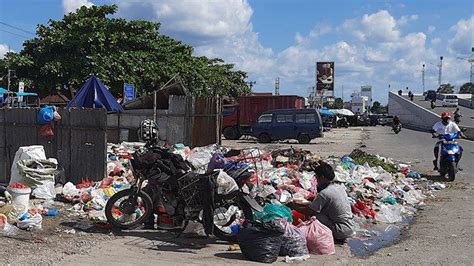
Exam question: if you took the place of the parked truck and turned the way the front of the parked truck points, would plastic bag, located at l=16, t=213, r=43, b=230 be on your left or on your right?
on your left

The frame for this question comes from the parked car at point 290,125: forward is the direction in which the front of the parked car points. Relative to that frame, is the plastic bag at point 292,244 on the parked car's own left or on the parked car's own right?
on the parked car's own left

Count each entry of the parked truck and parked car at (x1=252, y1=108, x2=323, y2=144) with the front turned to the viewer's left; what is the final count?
2

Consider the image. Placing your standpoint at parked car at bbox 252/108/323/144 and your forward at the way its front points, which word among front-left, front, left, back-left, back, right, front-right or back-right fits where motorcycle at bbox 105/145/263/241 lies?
left

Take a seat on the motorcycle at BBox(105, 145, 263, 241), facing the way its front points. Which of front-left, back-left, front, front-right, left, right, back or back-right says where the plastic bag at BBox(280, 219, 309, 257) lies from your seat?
back-left

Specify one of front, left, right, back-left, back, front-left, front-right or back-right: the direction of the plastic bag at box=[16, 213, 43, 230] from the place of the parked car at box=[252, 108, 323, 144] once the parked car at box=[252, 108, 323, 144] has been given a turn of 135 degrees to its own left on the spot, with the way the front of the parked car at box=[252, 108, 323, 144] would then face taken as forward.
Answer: front-right

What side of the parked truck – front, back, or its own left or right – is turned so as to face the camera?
left

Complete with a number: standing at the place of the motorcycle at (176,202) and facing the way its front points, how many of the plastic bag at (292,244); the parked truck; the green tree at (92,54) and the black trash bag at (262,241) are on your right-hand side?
2

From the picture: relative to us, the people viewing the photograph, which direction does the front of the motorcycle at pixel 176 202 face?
facing to the left of the viewer

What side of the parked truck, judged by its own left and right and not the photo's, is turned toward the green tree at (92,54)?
front

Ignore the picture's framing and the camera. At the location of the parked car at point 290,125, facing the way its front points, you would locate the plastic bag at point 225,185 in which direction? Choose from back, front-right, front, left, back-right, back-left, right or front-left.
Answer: left

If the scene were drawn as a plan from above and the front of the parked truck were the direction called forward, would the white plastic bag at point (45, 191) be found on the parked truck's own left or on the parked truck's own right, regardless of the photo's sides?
on the parked truck's own left

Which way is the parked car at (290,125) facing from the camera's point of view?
to the viewer's left

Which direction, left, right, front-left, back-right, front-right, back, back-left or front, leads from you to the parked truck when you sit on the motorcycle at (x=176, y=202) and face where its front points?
right

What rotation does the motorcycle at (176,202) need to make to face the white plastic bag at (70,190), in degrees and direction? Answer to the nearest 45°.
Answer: approximately 45° to its right

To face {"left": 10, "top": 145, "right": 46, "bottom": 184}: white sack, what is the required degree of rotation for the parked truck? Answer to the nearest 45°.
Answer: approximately 90° to its left

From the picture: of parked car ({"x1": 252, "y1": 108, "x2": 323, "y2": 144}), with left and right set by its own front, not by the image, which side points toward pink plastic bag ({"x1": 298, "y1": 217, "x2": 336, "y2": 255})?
left
